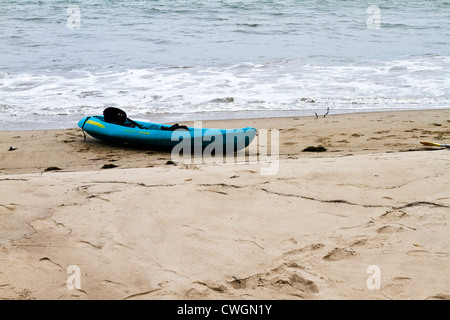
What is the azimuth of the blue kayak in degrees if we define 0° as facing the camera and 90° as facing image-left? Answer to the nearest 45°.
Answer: approximately 270°
